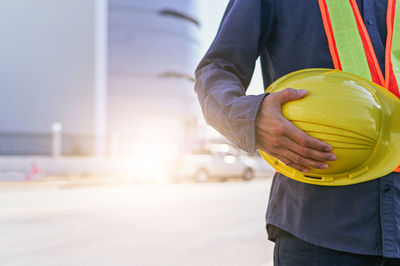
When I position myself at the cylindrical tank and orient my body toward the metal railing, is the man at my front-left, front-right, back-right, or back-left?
front-left

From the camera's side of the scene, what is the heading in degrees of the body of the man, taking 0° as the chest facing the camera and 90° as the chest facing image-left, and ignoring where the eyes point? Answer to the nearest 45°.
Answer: approximately 0°

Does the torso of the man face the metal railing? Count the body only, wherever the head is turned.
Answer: no

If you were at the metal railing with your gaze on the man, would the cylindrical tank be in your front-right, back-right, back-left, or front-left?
back-left

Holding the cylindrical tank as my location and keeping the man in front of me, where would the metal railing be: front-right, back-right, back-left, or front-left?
front-right

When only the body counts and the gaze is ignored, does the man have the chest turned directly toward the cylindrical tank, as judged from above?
no
